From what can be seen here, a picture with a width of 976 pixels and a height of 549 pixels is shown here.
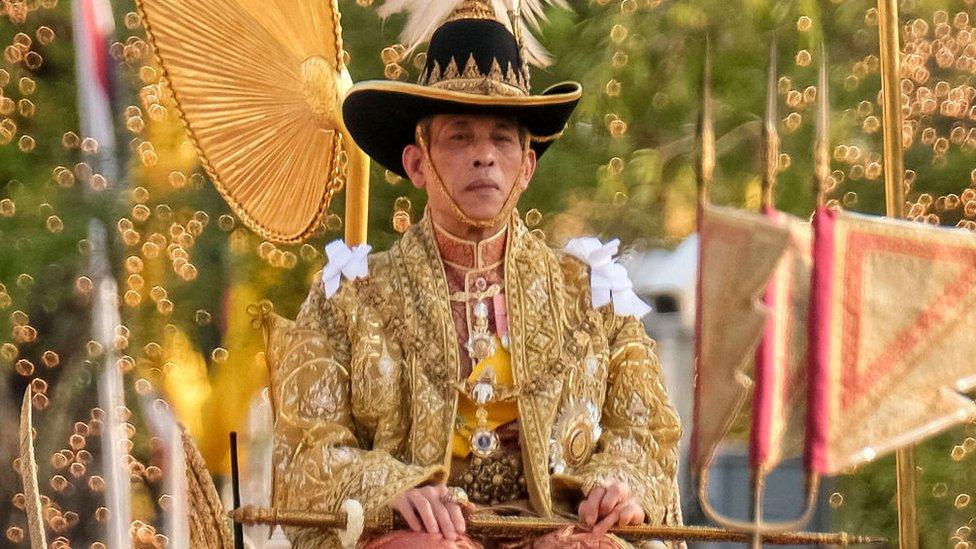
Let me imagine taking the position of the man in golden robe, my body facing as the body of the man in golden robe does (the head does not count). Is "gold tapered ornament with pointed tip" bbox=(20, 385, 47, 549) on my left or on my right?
on my right

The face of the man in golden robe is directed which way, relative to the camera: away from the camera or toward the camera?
toward the camera

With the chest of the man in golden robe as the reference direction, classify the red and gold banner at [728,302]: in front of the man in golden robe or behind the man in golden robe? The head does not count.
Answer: in front

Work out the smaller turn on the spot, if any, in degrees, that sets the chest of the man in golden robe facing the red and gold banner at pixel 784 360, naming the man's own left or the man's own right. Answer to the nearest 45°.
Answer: approximately 45° to the man's own left

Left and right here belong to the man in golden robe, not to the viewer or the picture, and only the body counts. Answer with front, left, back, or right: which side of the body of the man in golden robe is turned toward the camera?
front
